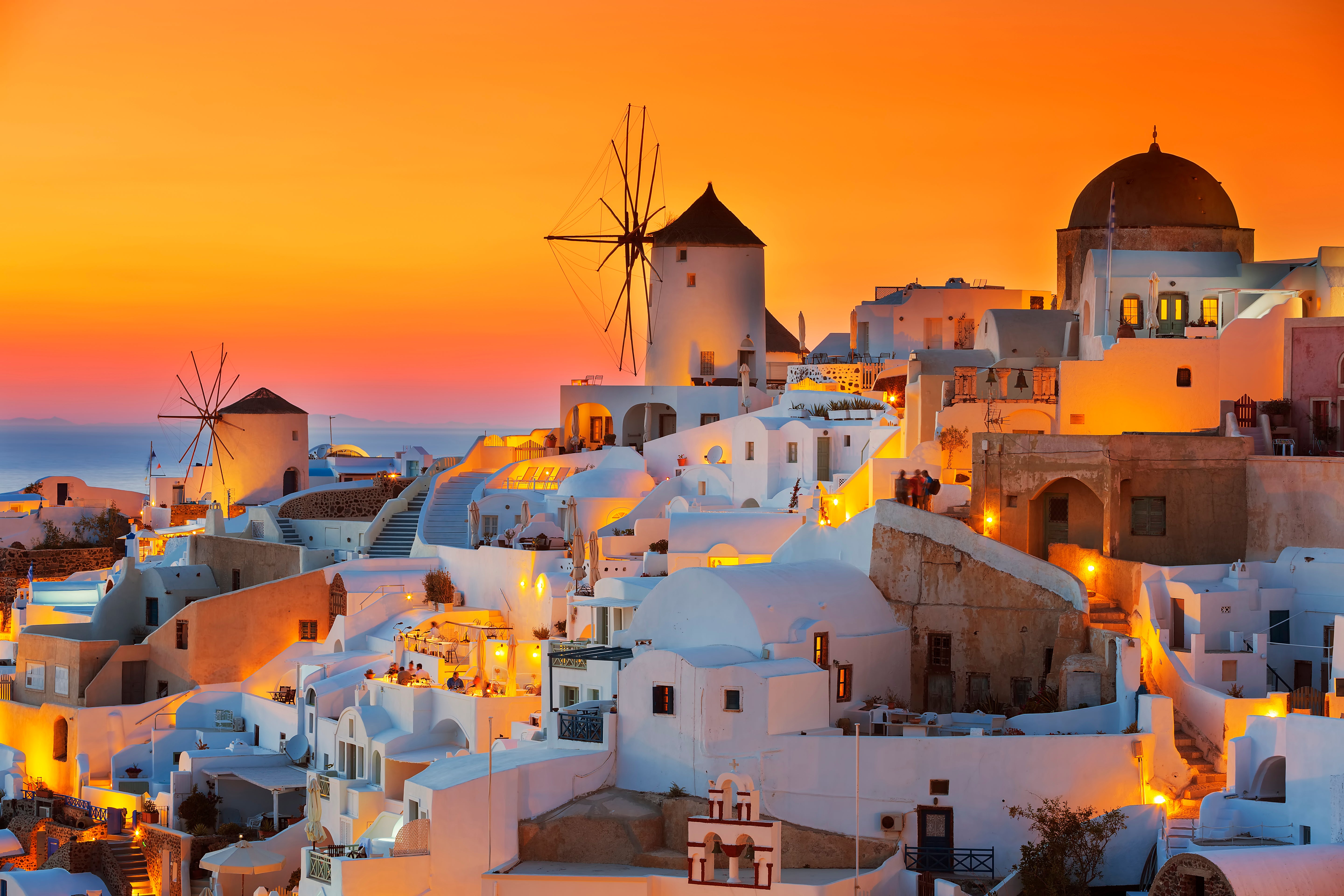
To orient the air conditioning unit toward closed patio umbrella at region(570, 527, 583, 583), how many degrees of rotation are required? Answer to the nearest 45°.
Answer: approximately 135° to its right

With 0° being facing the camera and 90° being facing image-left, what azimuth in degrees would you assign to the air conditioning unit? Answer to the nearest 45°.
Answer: approximately 0°

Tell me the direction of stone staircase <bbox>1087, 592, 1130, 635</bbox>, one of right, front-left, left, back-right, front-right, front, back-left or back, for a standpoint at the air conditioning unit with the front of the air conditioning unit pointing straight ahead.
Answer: back-left

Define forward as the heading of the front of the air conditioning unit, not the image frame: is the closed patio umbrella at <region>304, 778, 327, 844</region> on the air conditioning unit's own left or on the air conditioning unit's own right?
on the air conditioning unit's own right

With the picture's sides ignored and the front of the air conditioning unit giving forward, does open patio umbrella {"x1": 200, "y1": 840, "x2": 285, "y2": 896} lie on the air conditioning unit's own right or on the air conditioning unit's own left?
on the air conditioning unit's own right

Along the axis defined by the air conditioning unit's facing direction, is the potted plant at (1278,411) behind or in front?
behind

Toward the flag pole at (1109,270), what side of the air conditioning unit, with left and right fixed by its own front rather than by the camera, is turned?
back

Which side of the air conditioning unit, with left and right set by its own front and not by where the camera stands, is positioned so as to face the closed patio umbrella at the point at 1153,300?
back

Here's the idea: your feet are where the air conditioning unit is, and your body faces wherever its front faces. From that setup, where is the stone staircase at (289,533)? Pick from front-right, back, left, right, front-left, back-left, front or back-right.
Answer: back-right

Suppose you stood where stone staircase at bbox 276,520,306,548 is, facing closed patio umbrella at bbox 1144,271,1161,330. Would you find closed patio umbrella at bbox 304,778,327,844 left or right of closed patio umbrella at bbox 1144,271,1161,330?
right
